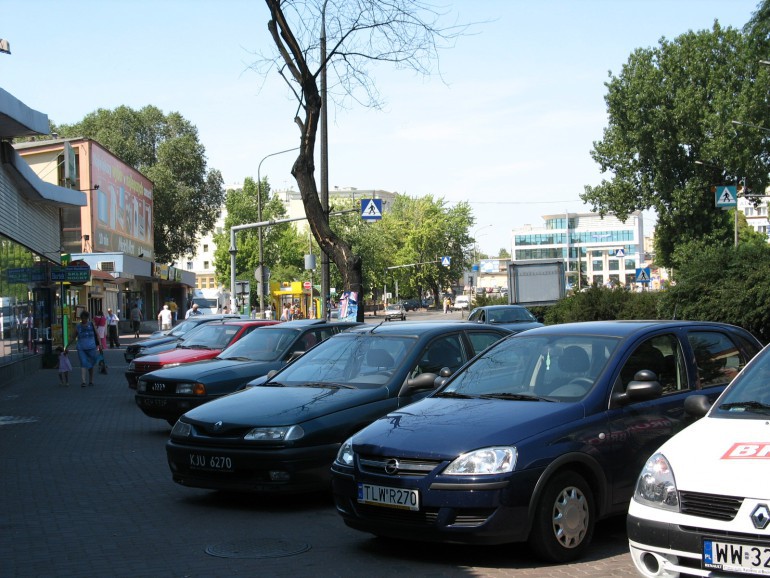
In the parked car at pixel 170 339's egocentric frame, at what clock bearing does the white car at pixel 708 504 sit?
The white car is roughly at 10 o'clock from the parked car.

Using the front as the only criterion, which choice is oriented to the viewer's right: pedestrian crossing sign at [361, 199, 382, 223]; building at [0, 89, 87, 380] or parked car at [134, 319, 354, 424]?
the building

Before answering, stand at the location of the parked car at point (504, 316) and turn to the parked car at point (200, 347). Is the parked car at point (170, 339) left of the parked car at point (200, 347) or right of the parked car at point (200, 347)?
right

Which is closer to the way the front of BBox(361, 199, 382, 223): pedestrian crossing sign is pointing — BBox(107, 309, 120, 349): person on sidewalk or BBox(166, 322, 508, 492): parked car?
the parked car

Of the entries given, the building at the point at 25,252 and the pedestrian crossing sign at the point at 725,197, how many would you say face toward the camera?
1

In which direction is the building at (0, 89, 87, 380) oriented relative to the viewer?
to the viewer's right

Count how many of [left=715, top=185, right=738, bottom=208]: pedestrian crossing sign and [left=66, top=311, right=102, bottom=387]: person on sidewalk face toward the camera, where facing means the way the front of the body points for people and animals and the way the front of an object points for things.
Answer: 2

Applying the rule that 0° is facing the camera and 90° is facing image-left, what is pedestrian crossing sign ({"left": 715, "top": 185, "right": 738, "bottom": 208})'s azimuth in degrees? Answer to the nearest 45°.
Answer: approximately 0°

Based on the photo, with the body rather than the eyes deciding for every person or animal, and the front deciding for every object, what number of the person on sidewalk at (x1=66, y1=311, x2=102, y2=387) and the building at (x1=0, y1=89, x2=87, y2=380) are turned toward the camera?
1

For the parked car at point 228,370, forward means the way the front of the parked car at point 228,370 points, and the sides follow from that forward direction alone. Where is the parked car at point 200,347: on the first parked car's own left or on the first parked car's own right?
on the first parked car's own right
